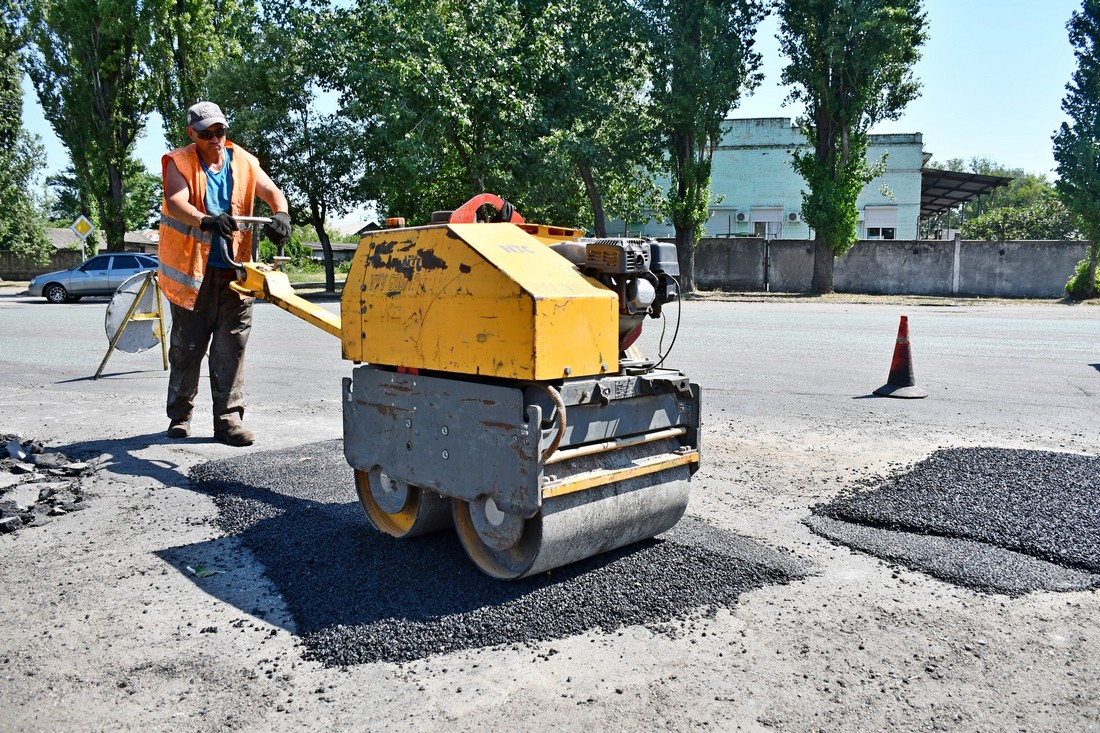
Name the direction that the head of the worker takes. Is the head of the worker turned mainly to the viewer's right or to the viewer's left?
to the viewer's right

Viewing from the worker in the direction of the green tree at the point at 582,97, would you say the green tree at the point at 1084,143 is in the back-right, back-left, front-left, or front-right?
front-right

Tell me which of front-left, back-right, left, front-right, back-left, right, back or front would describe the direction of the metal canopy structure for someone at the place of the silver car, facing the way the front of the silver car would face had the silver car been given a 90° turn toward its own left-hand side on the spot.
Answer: left

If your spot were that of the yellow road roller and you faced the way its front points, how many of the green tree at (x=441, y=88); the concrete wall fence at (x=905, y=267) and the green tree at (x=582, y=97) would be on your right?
0

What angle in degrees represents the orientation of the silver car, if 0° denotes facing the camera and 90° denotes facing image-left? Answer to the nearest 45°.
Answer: approximately 90°

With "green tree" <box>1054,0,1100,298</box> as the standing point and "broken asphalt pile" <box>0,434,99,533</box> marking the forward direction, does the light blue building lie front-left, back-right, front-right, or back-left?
back-right

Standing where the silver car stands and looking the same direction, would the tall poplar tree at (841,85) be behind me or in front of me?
behind

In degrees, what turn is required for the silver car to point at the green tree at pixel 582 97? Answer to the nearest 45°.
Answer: approximately 180°

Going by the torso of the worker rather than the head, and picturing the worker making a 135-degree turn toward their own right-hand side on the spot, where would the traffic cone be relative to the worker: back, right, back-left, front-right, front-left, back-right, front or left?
back

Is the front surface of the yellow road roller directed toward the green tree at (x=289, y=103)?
no

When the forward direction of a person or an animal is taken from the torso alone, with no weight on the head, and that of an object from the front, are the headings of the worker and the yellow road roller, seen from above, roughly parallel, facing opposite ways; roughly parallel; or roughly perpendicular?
roughly parallel

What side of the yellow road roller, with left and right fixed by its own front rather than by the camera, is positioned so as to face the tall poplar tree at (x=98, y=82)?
back

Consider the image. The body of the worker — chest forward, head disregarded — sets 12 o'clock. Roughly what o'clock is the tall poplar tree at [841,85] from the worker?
The tall poplar tree is roughly at 9 o'clock from the worker.

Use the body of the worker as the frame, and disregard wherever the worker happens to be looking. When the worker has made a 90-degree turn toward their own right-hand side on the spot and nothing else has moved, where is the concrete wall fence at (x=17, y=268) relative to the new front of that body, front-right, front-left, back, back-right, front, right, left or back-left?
back-right

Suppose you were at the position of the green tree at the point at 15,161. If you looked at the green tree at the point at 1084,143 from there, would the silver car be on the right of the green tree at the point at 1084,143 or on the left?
right

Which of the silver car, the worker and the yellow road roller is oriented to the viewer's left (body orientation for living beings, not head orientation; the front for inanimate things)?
the silver car

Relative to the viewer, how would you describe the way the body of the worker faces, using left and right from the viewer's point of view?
facing the viewer and to the right of the viewer
